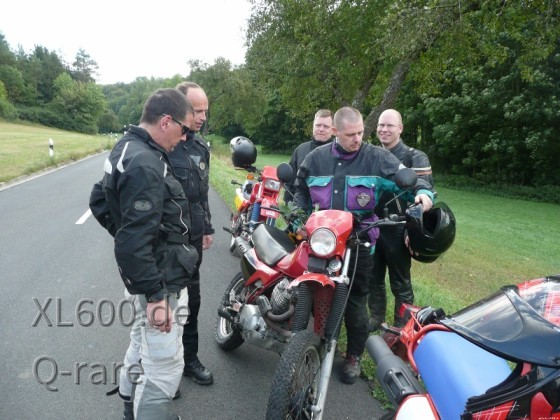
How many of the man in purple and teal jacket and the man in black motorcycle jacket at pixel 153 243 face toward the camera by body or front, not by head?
1

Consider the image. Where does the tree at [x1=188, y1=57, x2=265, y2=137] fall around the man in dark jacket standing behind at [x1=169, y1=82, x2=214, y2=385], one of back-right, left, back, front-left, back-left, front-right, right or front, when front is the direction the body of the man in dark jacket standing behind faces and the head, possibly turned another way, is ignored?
back-left

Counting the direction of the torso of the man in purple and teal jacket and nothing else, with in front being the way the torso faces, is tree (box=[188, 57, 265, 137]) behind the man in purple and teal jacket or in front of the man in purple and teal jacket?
behind

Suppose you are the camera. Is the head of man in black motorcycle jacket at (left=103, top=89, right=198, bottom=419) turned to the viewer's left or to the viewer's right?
to the viewer's right

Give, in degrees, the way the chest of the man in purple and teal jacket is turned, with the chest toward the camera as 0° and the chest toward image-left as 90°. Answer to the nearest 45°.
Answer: approximately 0°

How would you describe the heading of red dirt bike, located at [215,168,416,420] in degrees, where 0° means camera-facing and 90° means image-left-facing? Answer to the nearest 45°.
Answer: approximately 315°

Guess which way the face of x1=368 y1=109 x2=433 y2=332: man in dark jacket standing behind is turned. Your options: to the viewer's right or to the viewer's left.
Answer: to the viewer's left

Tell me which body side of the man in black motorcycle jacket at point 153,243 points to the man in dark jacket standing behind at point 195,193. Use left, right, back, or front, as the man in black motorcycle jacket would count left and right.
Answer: left

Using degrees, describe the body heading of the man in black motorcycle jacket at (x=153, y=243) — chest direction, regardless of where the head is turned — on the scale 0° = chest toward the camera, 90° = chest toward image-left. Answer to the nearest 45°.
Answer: approximately 270°

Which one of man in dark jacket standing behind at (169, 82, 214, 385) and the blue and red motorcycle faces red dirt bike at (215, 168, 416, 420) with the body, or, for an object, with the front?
the man in dark jacket standing behind
